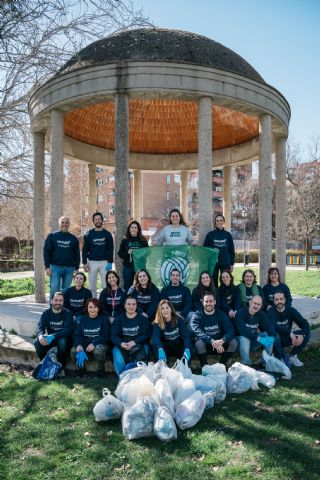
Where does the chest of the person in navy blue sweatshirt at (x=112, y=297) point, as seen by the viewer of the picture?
toward the camera

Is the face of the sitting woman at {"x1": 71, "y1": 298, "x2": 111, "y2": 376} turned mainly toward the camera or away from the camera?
toward the camera

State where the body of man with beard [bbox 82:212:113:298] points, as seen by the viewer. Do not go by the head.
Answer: toward the camera

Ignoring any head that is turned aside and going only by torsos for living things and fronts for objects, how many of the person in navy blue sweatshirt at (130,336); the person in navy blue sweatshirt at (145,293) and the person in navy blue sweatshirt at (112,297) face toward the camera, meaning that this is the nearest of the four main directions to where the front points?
3

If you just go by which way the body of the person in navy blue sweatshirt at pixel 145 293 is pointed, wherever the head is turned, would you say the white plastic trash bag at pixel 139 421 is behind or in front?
in front

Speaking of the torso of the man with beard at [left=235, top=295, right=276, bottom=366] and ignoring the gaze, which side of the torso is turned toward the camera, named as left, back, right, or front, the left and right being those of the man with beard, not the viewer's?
front

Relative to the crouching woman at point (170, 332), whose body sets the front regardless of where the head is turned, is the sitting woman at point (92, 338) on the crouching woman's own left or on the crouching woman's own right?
on the crouching woman's own right

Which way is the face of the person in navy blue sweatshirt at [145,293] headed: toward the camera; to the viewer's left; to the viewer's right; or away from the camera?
toward the camera

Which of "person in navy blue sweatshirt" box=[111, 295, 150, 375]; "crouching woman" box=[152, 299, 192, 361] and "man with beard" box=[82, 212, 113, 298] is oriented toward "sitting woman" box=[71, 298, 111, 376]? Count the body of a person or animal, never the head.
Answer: the man with beard

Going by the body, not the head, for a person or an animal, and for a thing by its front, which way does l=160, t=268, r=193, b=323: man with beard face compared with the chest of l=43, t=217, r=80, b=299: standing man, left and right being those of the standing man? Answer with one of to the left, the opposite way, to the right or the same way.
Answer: the same way

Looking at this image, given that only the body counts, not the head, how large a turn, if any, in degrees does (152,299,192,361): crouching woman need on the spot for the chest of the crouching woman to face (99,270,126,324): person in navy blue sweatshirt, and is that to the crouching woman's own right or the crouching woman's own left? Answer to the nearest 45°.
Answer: approximately 135° to the crouching woman's own right

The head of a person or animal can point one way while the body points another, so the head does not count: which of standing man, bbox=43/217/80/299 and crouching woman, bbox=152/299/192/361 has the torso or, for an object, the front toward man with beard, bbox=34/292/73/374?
the standing man

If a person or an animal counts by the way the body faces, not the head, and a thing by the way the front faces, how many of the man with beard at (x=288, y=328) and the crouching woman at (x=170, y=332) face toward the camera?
2

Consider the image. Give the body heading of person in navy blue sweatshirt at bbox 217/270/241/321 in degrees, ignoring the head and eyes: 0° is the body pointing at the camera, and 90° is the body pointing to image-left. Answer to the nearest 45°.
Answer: approximately 0°

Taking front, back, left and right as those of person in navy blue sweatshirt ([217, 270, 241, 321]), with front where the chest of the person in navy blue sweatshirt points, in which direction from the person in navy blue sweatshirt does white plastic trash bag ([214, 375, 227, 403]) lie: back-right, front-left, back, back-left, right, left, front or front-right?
front

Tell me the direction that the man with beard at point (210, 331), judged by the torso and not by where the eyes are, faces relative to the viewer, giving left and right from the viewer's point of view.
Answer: facing the viewer

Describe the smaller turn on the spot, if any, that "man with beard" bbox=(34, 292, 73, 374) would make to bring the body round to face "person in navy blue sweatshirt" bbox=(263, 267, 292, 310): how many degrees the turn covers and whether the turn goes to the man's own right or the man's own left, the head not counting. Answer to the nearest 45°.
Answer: approximately 90° to the man's own left
